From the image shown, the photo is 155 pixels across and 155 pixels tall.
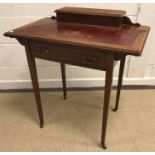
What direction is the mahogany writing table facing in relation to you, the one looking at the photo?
facing the viewer and to the left of the viewer
